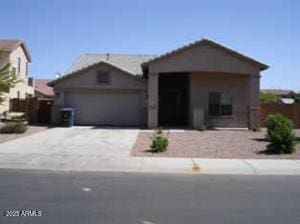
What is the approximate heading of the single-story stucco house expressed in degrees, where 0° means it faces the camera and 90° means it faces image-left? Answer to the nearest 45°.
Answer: approximately 0°

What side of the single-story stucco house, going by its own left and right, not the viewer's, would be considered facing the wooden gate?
right

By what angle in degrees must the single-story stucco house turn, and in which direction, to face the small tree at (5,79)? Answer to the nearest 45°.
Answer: approximately 45° to its right

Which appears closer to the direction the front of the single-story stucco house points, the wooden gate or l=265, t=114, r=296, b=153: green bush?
the green bush

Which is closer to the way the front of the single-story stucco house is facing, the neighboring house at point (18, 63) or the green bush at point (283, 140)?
the green bush

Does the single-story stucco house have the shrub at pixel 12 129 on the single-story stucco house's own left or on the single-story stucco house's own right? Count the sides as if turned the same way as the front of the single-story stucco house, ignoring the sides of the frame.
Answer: on the single-story stucco house's own right

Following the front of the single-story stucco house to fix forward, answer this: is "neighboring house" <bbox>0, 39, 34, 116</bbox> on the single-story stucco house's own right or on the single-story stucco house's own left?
on the single-story stucco house's own right
